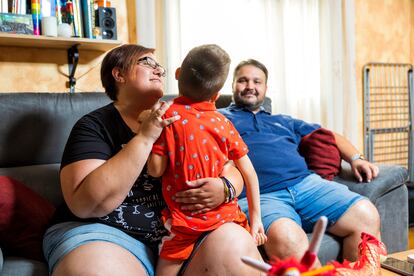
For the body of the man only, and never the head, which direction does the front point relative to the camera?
toward the camera

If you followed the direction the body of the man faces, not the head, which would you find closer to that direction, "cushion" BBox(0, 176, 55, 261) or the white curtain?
the cushion

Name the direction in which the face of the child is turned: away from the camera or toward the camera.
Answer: away from the camera

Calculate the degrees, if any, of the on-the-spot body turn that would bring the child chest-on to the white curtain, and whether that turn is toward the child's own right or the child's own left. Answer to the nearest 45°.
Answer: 0° — they already face it

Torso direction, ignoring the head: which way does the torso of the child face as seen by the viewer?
away from the camera

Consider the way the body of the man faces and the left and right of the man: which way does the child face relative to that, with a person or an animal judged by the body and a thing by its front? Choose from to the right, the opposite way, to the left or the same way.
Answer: the opposite way

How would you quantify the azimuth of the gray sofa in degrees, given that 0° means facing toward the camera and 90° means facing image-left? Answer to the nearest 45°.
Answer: approximately 0°

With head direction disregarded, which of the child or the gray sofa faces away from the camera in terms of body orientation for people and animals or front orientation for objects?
the child

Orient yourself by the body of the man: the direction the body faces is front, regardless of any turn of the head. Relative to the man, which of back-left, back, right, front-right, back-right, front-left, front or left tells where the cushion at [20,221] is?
front-right

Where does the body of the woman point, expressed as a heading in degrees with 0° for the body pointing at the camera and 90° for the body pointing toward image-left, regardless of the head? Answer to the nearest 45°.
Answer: approximately 315°

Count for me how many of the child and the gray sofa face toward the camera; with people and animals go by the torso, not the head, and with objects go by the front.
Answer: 1
